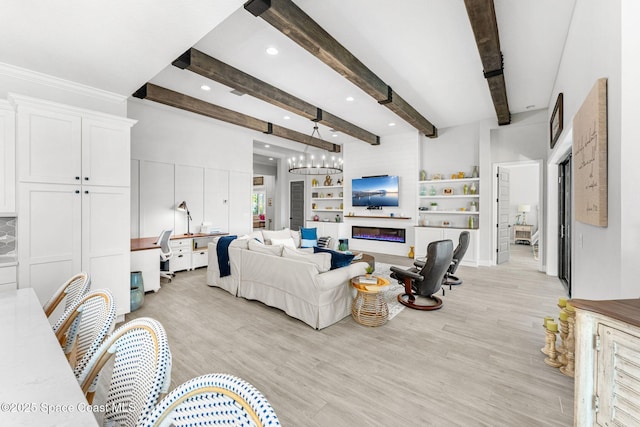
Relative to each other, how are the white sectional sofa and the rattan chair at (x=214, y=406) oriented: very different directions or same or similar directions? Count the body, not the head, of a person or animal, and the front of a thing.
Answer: very different directions

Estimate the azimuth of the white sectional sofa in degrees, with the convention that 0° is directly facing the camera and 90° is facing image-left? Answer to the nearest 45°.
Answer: approximately 225°

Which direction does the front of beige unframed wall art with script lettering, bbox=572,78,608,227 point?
to the viewer's left

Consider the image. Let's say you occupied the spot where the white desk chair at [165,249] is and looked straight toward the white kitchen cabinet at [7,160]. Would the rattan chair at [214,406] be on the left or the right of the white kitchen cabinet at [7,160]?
left

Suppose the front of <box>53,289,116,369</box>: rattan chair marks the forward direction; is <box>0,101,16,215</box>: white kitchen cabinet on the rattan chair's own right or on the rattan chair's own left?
on the rattan chair's own right

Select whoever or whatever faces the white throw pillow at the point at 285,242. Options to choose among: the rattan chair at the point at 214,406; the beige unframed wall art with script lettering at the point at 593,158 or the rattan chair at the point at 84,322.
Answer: the beige unframed wall art with script lettering

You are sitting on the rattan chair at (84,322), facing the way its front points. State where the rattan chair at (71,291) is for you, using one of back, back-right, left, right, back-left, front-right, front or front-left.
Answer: back-right

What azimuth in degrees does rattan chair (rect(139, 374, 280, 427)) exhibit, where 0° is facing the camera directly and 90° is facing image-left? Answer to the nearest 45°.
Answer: approximately 45°

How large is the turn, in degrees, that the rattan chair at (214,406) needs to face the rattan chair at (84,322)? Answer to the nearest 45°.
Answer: approximately 90° to its right

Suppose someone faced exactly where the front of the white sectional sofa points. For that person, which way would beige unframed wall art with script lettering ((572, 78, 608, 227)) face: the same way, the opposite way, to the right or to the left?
to the left
